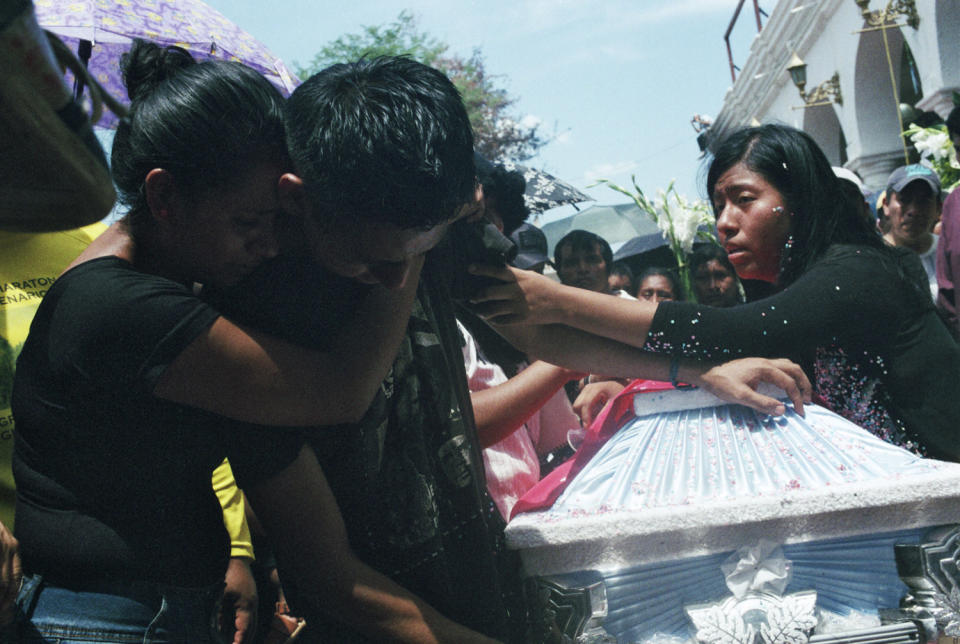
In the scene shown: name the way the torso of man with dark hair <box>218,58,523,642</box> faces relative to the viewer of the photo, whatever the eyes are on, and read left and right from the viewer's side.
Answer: facing the viewer and to the right of the viewer

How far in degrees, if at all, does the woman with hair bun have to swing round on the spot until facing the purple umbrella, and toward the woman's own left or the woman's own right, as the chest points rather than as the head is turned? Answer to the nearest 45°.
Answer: approximately 90° to the woman's own left

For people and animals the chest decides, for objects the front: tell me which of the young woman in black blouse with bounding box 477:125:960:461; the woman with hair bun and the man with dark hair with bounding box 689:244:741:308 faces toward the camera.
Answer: the man with dark hair

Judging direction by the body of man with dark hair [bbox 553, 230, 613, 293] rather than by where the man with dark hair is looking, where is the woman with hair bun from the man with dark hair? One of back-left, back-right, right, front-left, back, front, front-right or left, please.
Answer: front

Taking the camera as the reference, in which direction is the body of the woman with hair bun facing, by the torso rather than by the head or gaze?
to the viewer's right

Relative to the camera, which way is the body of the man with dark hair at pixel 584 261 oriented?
toward the camera

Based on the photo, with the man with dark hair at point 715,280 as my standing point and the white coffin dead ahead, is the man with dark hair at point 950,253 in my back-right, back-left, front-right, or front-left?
front-left

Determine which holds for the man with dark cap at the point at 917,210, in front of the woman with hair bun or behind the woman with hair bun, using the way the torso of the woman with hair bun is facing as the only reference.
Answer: in front

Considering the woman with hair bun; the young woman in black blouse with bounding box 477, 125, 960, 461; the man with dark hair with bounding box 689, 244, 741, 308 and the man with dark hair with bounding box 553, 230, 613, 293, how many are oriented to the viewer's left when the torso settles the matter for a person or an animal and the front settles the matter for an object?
1

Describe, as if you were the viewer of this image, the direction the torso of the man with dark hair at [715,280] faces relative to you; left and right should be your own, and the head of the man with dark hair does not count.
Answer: facing the viewer

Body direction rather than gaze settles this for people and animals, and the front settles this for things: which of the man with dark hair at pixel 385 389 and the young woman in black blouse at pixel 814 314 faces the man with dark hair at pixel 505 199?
the young woman in black blouse

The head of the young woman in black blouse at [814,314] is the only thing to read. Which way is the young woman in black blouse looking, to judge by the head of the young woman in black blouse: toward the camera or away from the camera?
toward the camera

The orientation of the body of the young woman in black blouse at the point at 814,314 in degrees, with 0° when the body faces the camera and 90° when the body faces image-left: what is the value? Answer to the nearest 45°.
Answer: approximately 90°

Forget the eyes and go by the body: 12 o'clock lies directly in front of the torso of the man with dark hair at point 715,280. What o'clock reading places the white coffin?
The white coffin is roughly at 12 o'clock from the man with dark hair.
